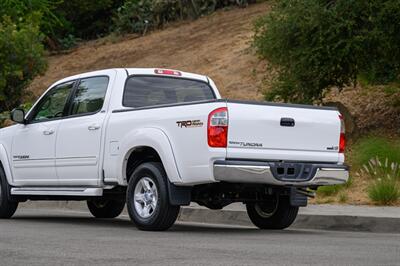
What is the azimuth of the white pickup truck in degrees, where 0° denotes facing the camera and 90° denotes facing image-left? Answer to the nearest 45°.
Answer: approximately 135°

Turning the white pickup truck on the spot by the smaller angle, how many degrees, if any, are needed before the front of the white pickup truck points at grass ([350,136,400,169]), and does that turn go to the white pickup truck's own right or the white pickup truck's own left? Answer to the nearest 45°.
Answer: approximately 90° to the white pickup truck's own right

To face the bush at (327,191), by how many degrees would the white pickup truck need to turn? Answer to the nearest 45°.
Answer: approximately 90° to its right

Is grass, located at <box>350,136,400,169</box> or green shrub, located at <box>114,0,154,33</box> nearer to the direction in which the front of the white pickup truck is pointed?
the green shrub

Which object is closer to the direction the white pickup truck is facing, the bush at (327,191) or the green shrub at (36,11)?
the green shrub

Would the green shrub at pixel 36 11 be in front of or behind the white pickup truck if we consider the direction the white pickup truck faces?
in front

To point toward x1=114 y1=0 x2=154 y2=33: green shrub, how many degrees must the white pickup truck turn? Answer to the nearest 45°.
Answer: approximately 45° to its right

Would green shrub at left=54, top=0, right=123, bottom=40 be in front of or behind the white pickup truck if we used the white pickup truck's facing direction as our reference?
in front

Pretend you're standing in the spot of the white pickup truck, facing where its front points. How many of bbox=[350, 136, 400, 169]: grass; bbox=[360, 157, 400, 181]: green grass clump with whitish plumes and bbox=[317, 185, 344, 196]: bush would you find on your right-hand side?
3
